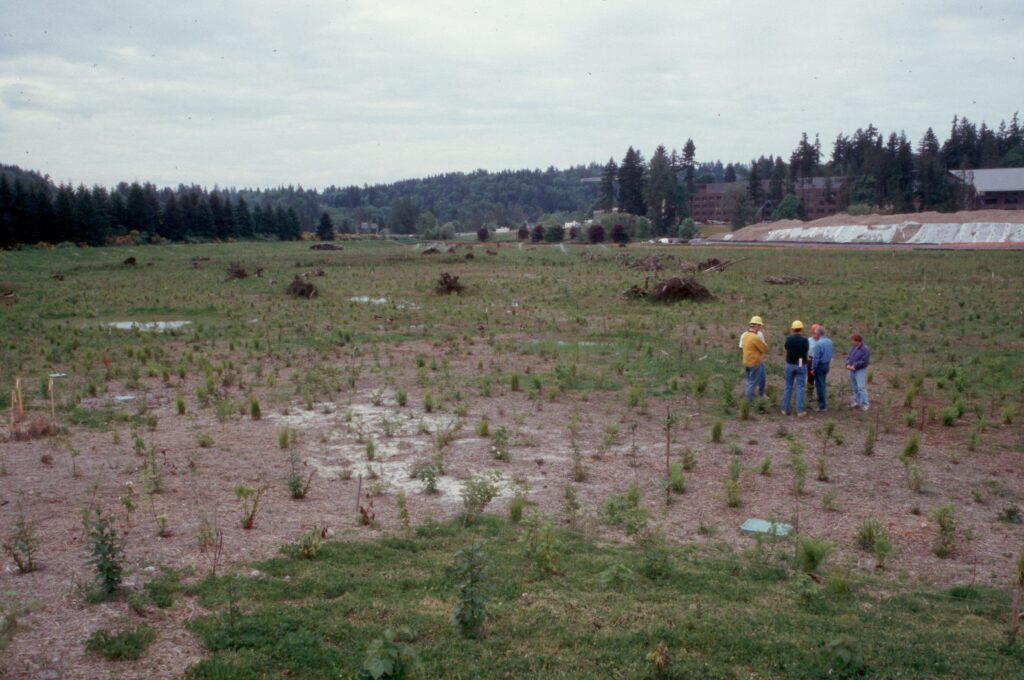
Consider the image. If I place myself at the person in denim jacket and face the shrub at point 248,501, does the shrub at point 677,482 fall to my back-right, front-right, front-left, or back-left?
front-left

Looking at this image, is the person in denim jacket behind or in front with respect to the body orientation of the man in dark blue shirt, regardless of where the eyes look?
in front

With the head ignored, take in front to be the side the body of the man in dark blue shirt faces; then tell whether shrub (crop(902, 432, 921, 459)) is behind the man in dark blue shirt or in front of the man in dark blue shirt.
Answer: behind

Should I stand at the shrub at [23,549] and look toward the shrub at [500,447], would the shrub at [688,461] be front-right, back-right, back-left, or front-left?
front-right

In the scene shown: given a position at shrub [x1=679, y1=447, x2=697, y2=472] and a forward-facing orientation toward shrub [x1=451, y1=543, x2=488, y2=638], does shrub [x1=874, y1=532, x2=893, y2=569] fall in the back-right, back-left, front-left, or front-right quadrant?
front-left

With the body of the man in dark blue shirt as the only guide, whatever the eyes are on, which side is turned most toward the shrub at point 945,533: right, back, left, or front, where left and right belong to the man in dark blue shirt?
back

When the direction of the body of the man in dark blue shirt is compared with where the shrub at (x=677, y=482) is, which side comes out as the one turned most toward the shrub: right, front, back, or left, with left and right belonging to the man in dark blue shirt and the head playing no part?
back

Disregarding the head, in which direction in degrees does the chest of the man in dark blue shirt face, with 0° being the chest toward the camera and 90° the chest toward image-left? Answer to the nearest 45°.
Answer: approximately 180°

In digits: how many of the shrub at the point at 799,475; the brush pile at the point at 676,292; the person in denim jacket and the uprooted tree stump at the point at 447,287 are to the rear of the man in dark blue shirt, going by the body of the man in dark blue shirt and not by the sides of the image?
1

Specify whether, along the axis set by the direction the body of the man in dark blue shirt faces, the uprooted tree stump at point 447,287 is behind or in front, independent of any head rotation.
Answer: in front

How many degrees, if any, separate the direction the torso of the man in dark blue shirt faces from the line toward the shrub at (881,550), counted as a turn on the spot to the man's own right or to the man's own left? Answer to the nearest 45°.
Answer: approximately 180°

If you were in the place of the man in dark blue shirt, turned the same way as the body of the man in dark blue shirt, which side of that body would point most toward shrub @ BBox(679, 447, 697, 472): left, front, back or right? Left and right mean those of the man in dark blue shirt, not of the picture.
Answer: back

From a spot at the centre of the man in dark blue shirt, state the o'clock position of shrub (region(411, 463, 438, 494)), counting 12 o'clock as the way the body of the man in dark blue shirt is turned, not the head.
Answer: The shrub is roughly at 7 o'clock from the man in dark blue shirt.

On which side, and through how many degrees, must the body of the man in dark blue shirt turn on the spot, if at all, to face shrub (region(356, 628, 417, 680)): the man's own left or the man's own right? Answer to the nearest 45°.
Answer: approximately 180°

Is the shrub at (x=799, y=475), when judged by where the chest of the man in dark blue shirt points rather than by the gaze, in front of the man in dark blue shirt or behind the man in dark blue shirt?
behind

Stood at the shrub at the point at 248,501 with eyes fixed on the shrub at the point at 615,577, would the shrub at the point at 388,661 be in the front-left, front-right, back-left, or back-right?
front-right

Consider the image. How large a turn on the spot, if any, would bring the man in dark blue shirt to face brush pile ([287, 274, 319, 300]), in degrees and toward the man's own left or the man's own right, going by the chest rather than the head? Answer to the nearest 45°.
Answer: approximately 45° to the man's own left

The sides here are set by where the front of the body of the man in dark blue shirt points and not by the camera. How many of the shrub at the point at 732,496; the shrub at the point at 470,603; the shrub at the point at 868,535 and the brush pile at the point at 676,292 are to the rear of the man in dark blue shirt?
3
